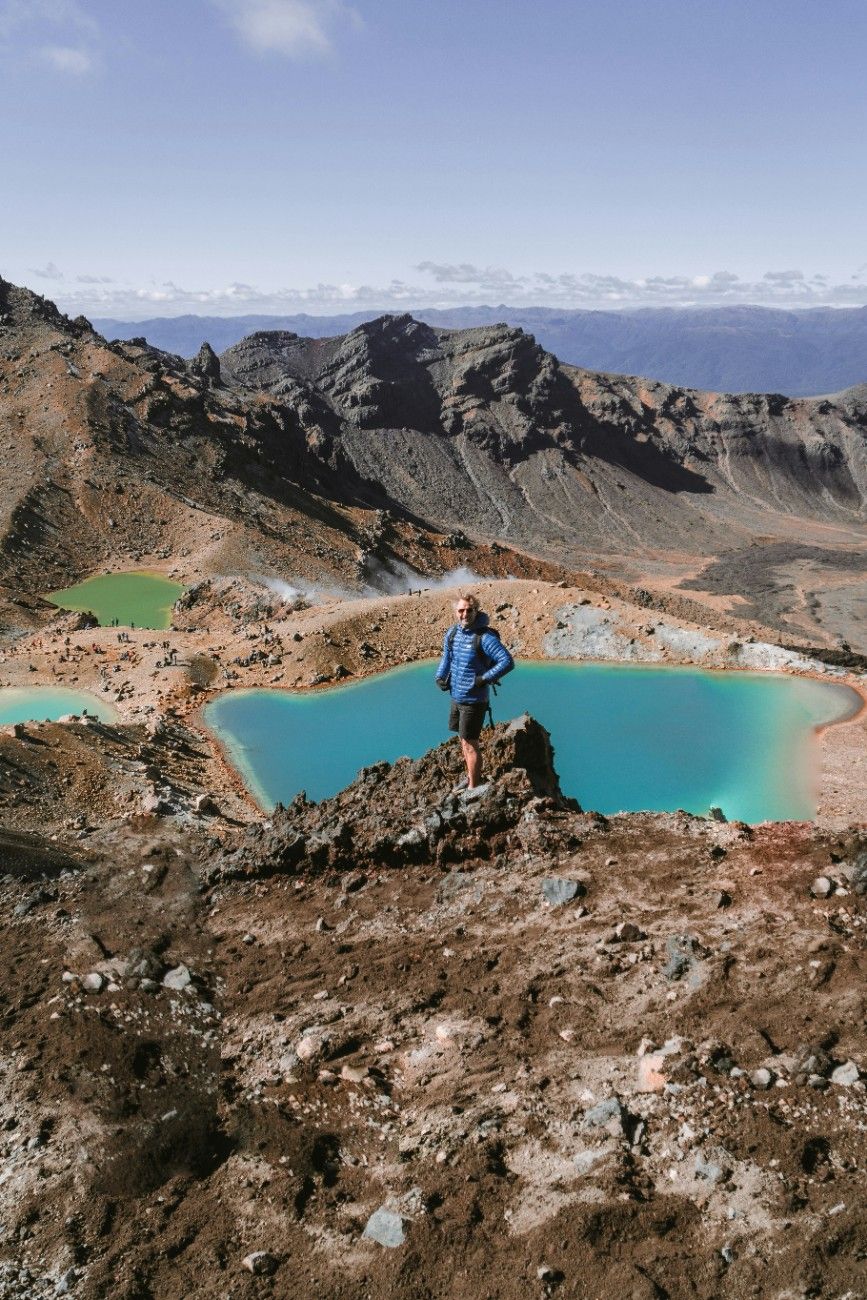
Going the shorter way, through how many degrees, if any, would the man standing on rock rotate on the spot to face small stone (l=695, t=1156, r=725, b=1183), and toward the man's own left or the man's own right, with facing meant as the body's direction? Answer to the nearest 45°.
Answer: approximately 45° to the man's own left

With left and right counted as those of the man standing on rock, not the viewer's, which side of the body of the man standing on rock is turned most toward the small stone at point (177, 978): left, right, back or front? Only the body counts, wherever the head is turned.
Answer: front

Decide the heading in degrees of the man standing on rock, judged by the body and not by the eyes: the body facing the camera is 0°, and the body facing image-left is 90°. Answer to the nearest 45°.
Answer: approximately 45°

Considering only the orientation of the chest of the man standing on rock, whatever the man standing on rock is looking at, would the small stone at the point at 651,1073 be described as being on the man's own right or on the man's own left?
on the man's own left

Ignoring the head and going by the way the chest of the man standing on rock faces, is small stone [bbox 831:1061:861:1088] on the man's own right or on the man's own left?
on the man's own left

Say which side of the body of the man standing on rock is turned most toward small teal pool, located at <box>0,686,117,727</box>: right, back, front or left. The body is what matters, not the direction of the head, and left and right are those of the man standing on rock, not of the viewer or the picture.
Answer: right
